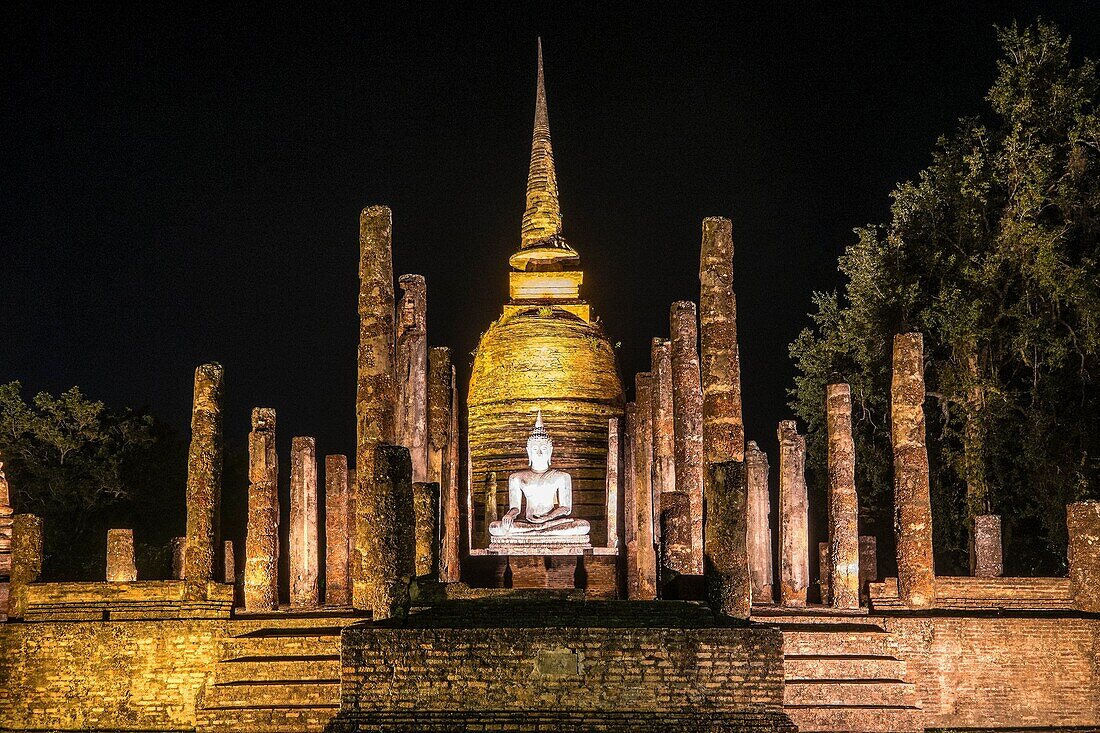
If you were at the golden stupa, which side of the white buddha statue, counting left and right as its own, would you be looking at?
back

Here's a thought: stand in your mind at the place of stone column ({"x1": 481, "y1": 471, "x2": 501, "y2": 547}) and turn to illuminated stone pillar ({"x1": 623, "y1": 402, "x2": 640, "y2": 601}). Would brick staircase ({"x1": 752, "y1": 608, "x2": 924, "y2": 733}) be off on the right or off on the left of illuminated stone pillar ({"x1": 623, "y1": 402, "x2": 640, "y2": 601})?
right

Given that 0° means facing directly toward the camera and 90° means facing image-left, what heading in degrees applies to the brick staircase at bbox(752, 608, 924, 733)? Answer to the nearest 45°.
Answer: approximately 0°

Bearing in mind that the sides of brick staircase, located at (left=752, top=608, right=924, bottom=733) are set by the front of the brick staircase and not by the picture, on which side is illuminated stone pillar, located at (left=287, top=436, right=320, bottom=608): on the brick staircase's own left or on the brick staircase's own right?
on the brick staircase's own right

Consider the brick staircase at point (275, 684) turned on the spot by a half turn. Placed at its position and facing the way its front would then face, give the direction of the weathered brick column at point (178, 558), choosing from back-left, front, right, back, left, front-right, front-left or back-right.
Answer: front

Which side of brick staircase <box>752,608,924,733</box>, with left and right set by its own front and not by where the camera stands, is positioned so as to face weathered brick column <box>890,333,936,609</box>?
back

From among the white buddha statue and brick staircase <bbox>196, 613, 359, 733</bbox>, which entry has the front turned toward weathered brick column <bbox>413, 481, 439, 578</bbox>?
the white buddha statue

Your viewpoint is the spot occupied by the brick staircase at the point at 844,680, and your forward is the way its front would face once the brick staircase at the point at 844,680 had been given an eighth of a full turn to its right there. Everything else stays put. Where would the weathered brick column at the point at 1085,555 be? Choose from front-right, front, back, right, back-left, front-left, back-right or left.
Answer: back

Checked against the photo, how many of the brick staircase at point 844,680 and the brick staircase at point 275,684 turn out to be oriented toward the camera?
2
